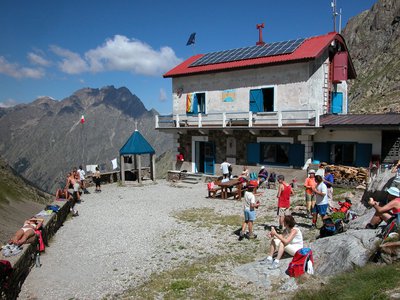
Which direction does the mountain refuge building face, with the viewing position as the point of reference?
facing the viewer and to the left of the viewer

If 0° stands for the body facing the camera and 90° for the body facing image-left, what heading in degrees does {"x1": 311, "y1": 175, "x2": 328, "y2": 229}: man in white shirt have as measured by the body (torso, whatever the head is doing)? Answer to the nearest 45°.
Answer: approximately 90°

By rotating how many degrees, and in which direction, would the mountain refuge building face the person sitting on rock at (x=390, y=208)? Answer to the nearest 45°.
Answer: approximately 45° to its left

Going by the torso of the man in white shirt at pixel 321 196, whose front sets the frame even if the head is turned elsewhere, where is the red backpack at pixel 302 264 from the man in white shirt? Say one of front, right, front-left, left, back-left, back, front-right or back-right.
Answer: left

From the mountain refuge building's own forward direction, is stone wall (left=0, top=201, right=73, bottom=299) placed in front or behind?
in front

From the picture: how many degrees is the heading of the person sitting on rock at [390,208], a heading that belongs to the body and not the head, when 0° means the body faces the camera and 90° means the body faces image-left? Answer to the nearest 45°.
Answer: approximately 90°

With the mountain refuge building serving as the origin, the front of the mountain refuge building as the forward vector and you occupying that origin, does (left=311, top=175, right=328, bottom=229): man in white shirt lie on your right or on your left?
on your left
